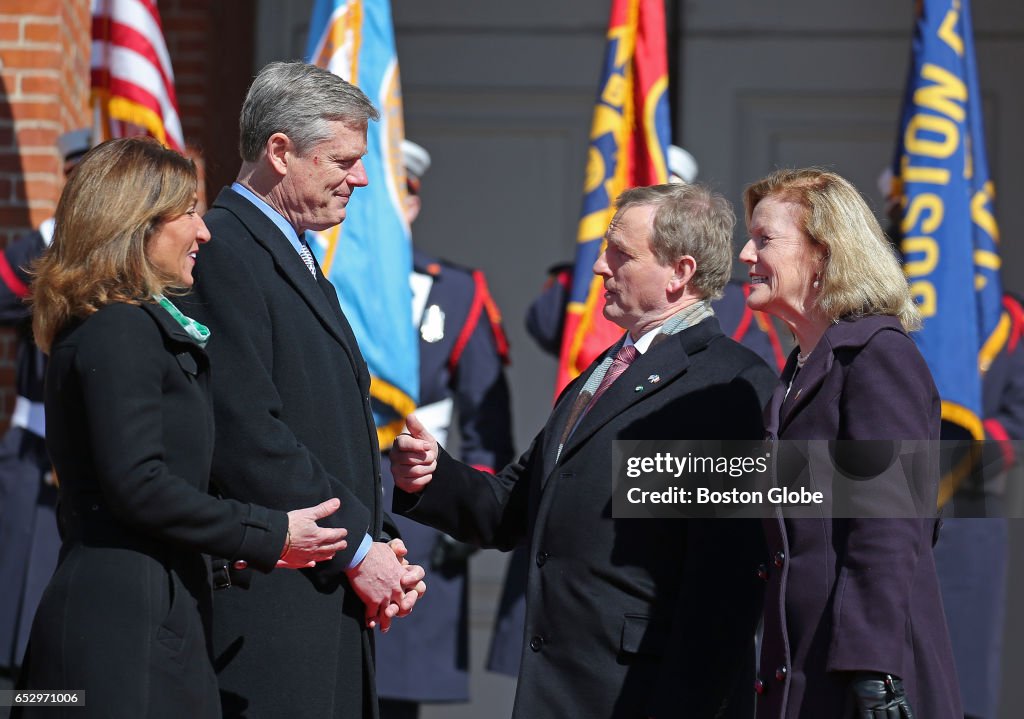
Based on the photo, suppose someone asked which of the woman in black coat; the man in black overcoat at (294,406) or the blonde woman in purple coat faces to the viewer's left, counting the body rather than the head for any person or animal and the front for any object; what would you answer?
the blonde woman in purple coat

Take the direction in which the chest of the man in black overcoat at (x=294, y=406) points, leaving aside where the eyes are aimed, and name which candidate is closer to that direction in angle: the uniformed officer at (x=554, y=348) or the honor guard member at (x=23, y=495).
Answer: the uniformed officer

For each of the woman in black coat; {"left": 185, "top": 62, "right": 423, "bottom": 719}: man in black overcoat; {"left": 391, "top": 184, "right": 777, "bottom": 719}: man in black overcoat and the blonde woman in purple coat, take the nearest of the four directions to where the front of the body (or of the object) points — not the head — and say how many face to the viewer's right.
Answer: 2

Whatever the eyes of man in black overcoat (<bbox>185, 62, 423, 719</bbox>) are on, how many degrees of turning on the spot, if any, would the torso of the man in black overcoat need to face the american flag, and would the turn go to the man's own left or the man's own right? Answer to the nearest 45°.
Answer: approximately 90° to the man's own left

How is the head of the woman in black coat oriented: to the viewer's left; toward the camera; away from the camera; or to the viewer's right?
to the viewer's right

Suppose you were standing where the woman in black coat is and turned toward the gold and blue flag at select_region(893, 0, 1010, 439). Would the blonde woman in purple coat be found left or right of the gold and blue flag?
right

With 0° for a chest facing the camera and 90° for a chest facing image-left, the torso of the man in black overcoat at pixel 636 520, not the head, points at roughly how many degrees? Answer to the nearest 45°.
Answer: approximately 45°

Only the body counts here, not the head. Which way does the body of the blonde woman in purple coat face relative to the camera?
to the viewer's left

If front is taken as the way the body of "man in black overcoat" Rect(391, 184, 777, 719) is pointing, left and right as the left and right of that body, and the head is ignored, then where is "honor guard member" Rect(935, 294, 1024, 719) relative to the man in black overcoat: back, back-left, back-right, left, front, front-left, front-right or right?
back

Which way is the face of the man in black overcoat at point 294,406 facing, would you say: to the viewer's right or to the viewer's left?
to the viewer's right

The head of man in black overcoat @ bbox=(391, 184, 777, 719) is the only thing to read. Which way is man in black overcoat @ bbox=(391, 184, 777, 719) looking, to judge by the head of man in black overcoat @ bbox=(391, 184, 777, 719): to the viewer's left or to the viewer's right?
to the viewer's left

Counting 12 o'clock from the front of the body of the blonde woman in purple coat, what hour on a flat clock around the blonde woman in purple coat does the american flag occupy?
The american flag is roughly at 1 o'clock from the blonde woman in purple coat.

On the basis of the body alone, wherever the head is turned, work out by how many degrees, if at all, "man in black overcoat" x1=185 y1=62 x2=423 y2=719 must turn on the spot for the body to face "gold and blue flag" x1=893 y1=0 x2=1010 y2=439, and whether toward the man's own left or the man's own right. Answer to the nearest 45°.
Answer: approximately 45° to the man's own left

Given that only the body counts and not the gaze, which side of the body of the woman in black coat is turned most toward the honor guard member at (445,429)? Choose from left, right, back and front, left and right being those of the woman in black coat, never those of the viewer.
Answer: left

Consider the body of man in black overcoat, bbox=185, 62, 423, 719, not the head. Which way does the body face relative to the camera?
to the viewer's right

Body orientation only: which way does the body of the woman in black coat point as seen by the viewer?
to the viewer's right
